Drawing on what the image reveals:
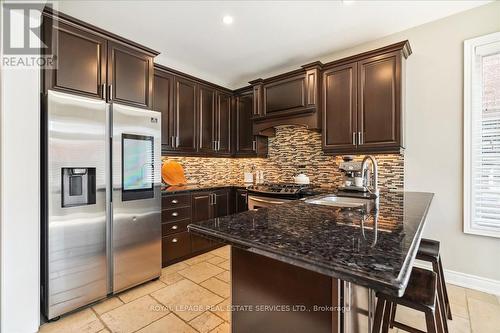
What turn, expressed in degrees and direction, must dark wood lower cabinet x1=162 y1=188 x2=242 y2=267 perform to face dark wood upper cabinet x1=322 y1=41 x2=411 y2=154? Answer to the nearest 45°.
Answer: approximately 45° to its left

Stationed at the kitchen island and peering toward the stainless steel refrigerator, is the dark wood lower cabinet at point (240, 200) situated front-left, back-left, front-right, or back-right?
front-right

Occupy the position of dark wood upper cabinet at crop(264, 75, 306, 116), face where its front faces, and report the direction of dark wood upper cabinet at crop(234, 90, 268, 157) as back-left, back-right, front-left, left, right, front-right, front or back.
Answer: right

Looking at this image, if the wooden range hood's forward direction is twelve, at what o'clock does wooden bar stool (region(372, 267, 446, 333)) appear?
The wooden bar stool is roughly at 10 o'clock from the wooden range hood.

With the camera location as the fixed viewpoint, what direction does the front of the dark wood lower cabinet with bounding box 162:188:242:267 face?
facing the viewer and to the right of the viewer

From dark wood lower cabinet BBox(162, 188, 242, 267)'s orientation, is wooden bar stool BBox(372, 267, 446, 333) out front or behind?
out front

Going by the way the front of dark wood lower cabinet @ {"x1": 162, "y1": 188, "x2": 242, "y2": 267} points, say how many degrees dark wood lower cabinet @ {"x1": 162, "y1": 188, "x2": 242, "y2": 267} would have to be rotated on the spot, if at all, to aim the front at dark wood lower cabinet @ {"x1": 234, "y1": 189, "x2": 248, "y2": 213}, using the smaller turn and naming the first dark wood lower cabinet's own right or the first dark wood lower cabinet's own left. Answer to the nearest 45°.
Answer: approximately 90° to the first dark wood lower cabinet's own left

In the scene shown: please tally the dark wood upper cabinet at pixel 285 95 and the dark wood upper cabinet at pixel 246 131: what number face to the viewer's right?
0

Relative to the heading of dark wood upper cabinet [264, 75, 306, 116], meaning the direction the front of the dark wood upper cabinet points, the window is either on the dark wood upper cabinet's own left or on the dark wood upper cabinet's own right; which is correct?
on the dark wood upper cabinet's own left

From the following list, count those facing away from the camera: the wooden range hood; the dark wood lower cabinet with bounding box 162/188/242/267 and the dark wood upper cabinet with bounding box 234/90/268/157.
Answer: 0

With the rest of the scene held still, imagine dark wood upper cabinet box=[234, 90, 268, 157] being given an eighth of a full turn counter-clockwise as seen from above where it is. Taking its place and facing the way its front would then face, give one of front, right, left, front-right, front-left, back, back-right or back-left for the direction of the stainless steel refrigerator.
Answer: front-right

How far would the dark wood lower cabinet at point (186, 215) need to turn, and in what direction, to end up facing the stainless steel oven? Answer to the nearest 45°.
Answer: approximately 45° to its left

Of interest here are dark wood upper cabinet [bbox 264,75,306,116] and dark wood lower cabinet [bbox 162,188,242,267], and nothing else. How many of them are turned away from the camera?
0

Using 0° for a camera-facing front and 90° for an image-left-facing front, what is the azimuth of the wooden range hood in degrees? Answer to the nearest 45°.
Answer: approximately 45°

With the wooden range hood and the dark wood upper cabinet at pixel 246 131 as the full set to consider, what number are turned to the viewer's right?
0
